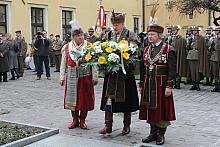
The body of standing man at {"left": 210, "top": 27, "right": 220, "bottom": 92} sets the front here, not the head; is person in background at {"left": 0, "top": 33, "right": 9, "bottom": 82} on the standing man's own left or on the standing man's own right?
on the standing man's own right

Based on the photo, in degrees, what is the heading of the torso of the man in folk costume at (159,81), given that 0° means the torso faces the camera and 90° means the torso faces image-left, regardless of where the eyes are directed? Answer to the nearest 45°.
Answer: approximately 45°

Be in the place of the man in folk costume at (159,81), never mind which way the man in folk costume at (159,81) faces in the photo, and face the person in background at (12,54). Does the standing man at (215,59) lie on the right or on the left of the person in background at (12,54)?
right

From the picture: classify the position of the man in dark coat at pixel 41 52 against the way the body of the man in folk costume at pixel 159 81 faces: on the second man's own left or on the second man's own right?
on the second man's own right

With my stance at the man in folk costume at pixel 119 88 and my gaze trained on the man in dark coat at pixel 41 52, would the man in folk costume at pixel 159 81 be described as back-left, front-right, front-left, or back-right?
back-right

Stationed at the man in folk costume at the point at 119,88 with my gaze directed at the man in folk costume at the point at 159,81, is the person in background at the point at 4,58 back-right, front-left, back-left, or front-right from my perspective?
back-left

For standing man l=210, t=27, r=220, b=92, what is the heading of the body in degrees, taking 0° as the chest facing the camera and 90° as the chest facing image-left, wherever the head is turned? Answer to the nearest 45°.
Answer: approximately 45°

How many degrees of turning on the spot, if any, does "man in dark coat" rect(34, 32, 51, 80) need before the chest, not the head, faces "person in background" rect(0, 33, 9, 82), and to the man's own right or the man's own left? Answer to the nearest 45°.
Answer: approximately 90° to the man's own right
